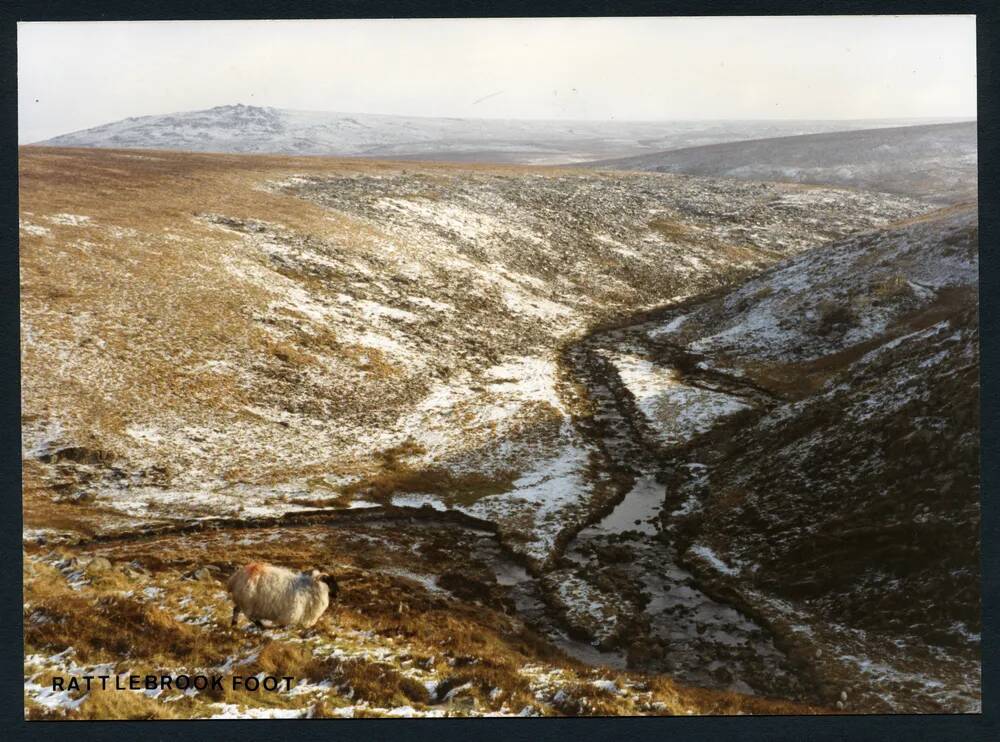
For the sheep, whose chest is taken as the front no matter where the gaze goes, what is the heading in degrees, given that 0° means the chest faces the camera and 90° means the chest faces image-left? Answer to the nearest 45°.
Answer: approximately 270°
